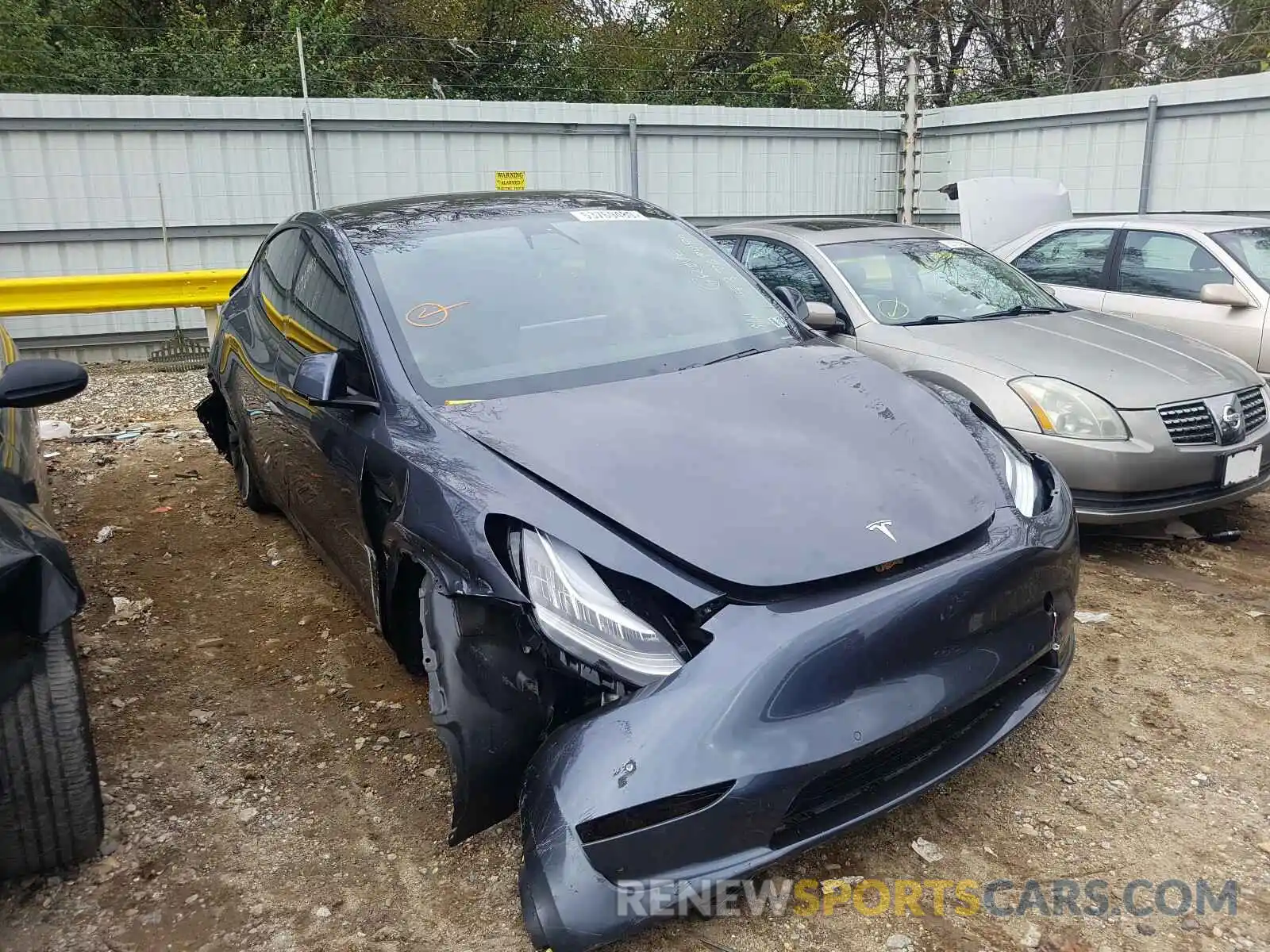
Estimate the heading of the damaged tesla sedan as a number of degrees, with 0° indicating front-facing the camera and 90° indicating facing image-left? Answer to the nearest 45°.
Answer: approximately 315°

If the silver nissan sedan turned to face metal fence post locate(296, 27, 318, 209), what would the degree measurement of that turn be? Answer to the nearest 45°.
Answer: approximately 180°

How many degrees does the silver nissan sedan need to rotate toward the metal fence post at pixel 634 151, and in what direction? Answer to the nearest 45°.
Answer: approximately 180°

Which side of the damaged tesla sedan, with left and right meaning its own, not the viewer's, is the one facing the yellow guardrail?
back

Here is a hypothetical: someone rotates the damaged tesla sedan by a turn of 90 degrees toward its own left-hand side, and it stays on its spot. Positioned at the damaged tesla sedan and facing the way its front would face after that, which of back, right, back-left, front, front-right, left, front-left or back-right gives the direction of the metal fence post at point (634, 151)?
front-left

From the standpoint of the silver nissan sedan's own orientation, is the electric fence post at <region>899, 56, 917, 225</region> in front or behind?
behind

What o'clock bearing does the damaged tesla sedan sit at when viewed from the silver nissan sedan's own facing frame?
The damaged tesla sedan is roughly at 2 o'clock from the silver nissan sedan.

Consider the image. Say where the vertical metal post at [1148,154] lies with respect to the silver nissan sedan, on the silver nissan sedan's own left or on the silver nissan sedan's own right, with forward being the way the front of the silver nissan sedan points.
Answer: on the silver nissan sedan's own left

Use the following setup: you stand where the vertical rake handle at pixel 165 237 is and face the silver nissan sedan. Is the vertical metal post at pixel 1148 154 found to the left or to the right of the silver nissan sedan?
left
